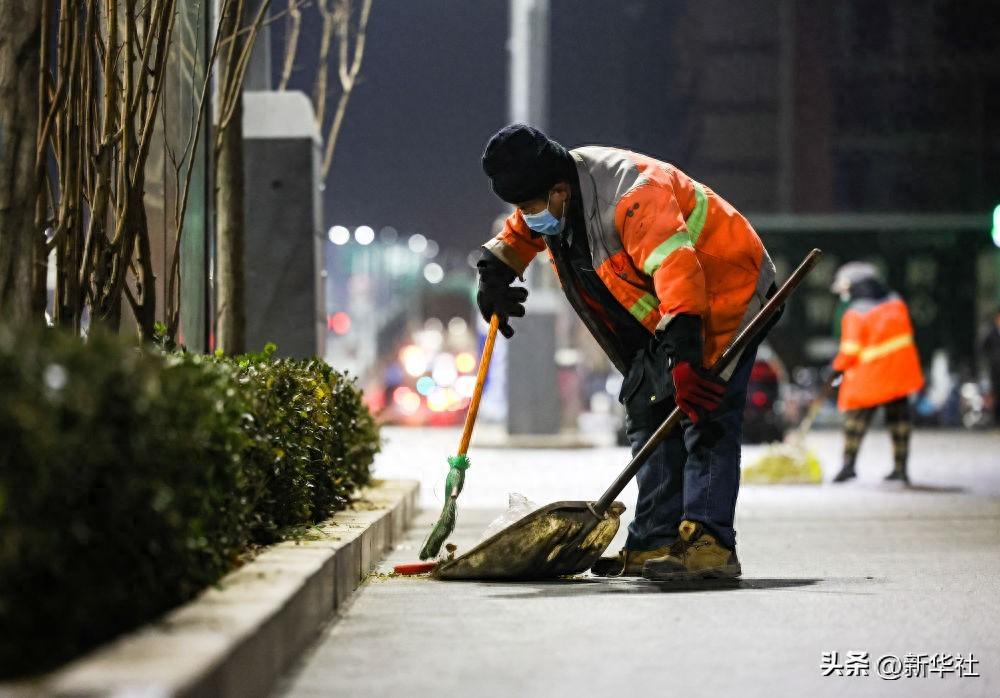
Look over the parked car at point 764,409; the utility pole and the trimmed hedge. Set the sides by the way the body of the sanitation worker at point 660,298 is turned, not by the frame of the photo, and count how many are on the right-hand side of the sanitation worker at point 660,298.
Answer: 2

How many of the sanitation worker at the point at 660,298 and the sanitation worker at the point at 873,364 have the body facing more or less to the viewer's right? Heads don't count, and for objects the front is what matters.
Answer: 0

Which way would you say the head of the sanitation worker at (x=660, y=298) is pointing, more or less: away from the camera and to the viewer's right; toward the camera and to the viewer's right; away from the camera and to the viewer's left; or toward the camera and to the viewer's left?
toward the camera and to the viewer's left

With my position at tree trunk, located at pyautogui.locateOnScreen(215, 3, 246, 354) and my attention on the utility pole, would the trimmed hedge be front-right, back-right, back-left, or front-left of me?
back-right

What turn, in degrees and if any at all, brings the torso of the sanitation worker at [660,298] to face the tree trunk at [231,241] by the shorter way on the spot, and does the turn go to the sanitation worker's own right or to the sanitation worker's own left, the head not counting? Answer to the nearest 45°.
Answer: approximately 45° to the sanitation worker's own right

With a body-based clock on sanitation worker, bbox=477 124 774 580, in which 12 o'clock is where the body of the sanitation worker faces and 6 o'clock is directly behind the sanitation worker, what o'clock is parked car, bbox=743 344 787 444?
The parked car is roughly at 3 o'clock from the sanitation worker.

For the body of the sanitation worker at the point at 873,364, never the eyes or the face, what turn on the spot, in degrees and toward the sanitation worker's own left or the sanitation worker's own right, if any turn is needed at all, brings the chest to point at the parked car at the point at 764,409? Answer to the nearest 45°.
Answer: approximately 45° to the sanitation worker's own right

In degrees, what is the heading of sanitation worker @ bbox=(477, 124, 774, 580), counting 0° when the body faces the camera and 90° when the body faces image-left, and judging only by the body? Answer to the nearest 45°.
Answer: approximately 90°
